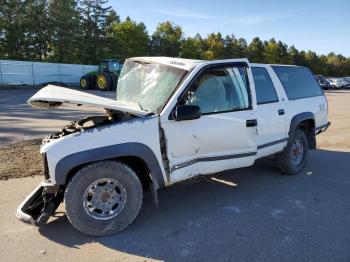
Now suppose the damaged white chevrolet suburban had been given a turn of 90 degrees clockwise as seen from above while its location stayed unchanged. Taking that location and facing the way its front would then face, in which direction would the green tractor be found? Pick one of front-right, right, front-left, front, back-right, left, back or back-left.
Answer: front-right

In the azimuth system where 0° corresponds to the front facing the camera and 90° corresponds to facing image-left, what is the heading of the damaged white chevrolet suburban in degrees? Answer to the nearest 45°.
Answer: approximately 45°
